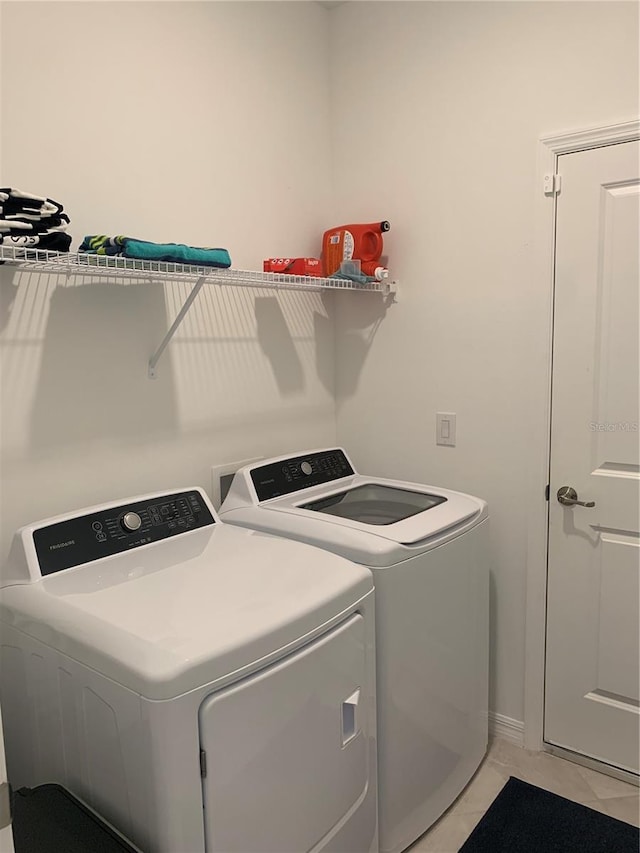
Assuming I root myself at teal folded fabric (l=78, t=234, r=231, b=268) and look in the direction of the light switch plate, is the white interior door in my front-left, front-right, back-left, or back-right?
front-right

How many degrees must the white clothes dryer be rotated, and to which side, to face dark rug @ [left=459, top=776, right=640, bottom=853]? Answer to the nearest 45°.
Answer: approximately 45° to its left

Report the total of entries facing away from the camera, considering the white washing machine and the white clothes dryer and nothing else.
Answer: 0

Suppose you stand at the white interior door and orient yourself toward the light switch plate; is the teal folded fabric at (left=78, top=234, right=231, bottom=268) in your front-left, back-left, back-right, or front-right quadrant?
front-left

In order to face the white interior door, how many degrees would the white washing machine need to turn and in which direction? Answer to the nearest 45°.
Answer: approximately 90° to its left

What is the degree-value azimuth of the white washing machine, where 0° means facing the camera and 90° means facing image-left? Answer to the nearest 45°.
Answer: approximately 315°

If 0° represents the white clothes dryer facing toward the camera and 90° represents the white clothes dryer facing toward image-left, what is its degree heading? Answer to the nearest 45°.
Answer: approximately 315°

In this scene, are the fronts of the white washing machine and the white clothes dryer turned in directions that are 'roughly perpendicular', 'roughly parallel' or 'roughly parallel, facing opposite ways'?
roughly parallel
